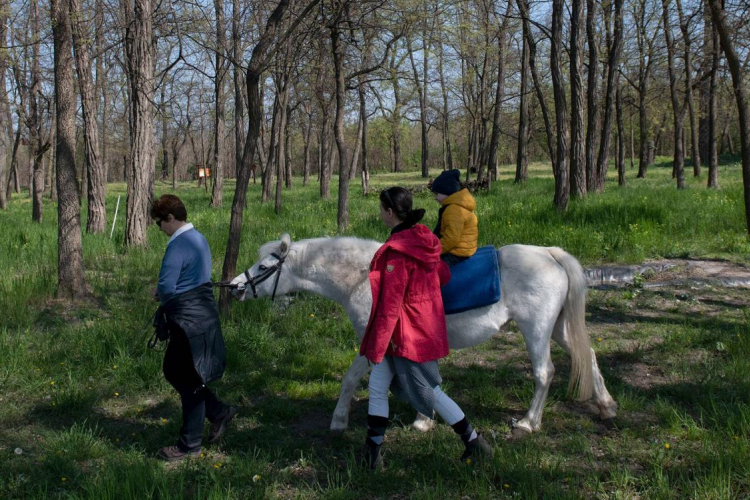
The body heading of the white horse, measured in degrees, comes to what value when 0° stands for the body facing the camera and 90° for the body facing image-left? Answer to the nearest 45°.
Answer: approximately 90°

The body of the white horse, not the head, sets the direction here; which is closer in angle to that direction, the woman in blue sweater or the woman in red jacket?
the woman in blue sweater

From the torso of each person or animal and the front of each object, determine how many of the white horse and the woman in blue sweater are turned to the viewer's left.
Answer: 2

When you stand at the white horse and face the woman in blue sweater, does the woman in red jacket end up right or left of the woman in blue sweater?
left

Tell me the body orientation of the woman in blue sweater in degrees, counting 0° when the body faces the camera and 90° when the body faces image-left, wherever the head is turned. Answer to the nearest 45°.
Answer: approximately 90°

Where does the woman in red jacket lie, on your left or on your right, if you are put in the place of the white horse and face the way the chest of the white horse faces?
on your left

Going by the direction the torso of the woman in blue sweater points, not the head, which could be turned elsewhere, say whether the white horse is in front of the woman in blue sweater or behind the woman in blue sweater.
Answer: behind

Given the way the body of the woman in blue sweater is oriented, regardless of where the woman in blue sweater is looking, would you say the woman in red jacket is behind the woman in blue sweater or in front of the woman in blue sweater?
behind
